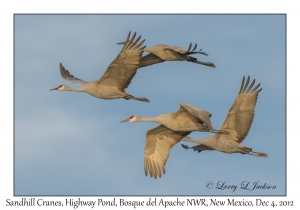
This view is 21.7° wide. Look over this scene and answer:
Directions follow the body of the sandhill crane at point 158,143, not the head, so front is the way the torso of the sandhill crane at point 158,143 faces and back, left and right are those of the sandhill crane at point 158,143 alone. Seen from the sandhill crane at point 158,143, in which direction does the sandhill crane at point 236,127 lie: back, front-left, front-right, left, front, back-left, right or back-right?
back

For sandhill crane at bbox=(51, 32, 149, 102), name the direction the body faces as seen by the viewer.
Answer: to the viewer's left

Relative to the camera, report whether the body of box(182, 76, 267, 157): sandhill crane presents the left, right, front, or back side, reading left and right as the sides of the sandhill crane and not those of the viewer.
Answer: left

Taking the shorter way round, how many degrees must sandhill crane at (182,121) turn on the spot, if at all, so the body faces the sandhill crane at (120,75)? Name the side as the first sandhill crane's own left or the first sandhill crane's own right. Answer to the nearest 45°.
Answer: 0° — it already faces it

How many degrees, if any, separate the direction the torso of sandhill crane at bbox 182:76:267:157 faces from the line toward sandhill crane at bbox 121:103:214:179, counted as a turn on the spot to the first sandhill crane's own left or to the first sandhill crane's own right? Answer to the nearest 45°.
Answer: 0° — it already faces it

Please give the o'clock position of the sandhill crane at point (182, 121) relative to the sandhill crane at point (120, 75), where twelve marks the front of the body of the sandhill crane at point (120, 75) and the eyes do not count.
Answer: the sandhill crane at point (182, 121) is roughly at 7 o'clock from the sandhill crane at point (120, 75).

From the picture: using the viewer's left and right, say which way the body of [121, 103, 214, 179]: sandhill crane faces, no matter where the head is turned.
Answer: facing to the left of the viewer

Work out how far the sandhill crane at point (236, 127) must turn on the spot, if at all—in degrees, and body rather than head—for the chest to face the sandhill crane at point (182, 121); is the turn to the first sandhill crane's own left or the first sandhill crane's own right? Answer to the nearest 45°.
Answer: approximately 45° to the first sandhill crane's own left
